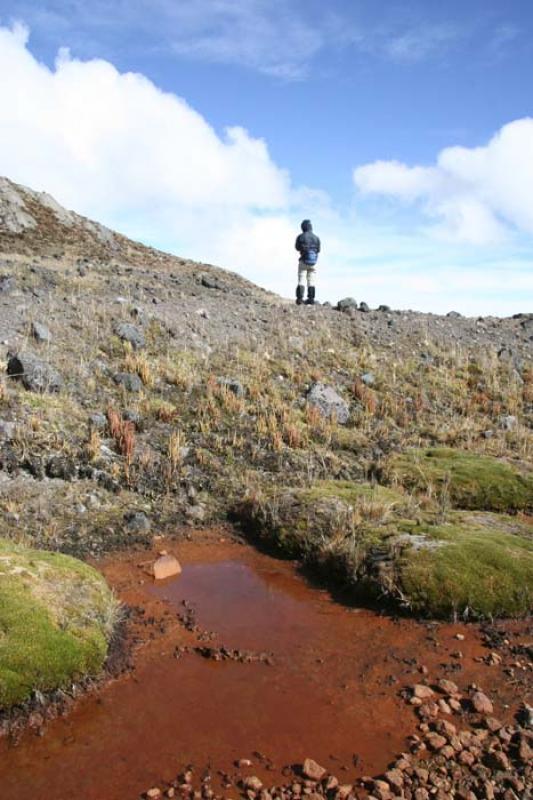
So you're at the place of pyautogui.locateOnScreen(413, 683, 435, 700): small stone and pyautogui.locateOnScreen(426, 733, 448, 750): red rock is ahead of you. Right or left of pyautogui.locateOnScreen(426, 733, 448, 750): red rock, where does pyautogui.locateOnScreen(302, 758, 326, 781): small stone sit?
right

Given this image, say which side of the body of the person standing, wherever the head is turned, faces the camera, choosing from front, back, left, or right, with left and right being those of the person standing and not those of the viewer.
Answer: back

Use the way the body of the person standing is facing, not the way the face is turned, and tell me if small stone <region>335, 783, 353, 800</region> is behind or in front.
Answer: behind

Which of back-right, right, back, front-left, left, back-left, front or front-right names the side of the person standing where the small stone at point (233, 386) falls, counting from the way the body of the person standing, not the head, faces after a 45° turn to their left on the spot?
back-left

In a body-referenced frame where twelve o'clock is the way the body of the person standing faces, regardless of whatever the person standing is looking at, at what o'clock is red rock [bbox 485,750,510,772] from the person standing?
The red rock is roughly at 6 o'clock from the person standing.

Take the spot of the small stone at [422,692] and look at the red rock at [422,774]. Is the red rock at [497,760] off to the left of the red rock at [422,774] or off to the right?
left

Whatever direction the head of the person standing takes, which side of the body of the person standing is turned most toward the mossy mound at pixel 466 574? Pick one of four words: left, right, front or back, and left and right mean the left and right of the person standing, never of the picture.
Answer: back

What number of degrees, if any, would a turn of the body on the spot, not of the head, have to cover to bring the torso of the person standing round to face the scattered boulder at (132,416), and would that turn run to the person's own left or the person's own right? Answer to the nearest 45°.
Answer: approximately 180°

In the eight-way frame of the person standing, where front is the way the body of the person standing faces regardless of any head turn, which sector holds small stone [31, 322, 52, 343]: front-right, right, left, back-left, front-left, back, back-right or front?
back-left

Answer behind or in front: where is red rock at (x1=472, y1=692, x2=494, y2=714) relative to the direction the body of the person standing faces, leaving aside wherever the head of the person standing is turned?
behind

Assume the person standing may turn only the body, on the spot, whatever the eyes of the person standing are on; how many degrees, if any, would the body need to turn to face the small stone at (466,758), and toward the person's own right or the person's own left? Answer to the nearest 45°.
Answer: approximately 180°

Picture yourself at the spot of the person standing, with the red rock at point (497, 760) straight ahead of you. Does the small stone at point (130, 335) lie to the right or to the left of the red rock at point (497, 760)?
right

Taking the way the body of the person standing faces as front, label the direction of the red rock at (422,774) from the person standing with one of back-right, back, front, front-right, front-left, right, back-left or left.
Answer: back

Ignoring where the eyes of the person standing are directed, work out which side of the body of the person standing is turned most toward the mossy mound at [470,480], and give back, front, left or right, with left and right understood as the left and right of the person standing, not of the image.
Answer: back

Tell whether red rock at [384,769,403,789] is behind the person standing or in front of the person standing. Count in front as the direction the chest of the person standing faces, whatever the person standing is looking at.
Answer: behind
